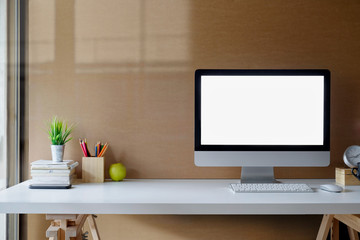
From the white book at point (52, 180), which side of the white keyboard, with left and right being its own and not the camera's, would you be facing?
right

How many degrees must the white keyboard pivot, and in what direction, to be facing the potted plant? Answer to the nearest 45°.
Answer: approximately 90° to its right

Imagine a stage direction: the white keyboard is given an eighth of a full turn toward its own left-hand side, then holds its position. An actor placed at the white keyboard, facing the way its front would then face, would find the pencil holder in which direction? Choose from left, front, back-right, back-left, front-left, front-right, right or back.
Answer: back-right

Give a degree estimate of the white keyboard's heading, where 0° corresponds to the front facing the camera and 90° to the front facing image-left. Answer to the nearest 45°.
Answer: approximately 0°

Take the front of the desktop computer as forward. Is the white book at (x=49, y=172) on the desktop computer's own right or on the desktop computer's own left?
on the desktop computer's own right

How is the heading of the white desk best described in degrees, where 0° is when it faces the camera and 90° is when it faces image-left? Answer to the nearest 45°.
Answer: approximately 0°

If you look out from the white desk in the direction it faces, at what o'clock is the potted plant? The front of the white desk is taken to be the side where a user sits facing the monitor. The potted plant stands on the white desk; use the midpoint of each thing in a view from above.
The potted plant is roughly at 4 o'clock from the white desk.

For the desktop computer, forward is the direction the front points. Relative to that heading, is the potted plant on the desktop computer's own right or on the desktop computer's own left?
on the desktop computer's own right
